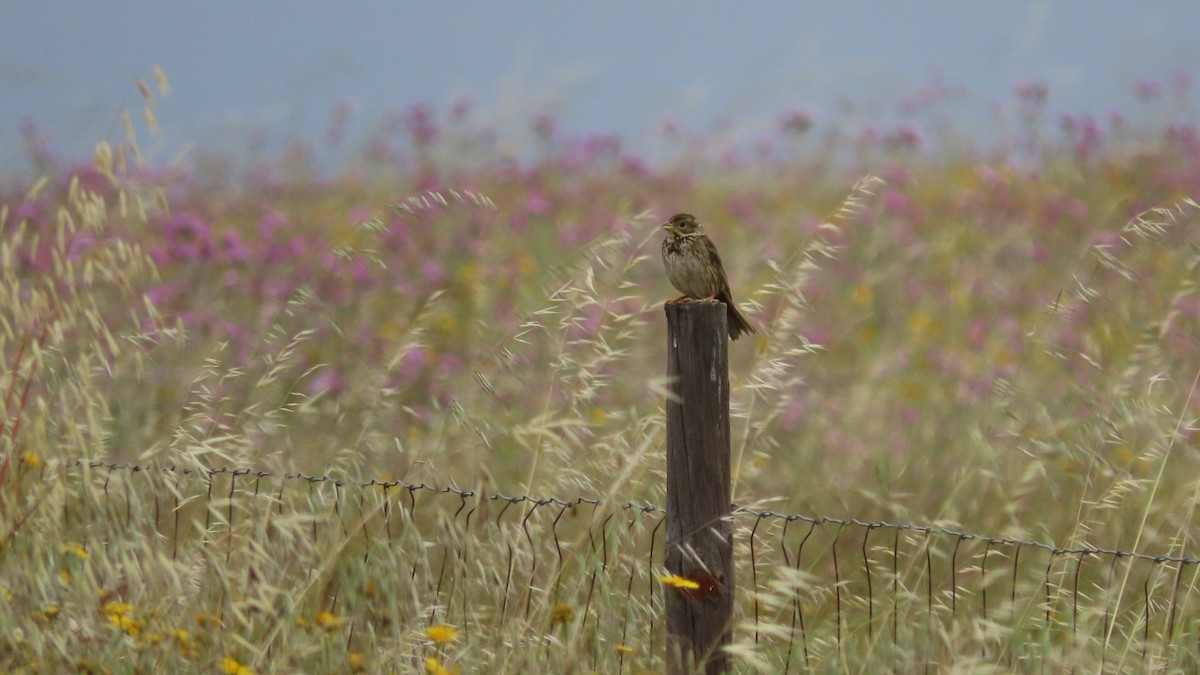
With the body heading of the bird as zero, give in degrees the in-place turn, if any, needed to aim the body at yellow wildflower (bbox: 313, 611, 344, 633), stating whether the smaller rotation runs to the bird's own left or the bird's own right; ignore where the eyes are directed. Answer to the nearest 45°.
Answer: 0° — it already faces it

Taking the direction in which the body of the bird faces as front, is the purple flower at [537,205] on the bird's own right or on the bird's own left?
on the bird's own right

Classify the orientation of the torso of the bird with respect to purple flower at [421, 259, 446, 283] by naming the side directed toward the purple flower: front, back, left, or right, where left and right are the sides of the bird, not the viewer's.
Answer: right

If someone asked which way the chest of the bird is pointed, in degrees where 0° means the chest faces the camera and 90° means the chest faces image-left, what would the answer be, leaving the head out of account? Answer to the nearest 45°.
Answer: approximately 45°

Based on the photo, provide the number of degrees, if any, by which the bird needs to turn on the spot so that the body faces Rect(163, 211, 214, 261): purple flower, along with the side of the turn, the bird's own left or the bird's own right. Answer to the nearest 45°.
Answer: approximately 90° to the bird's own right

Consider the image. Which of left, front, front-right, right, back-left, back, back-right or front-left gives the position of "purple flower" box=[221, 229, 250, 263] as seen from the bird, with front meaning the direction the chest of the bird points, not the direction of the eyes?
right
